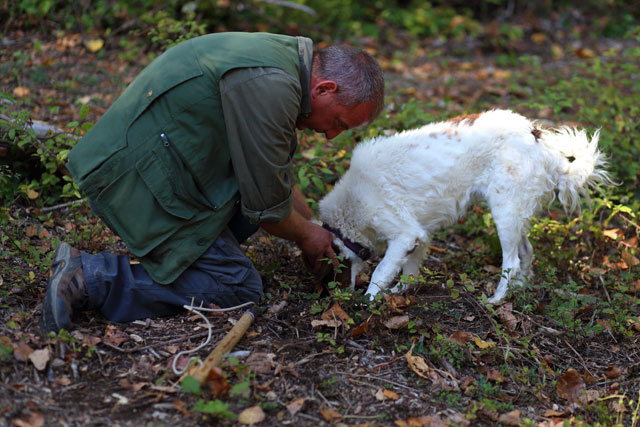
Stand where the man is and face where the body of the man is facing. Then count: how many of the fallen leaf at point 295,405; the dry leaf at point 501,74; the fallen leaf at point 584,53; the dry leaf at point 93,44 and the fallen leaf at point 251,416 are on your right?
2

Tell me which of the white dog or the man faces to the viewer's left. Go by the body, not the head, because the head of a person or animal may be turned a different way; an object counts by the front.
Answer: the white dog

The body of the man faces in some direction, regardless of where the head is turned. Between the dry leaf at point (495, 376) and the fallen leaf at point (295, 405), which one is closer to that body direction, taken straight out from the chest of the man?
the dry leaf

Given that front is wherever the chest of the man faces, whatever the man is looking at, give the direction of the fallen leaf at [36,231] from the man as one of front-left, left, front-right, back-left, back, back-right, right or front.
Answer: back-left

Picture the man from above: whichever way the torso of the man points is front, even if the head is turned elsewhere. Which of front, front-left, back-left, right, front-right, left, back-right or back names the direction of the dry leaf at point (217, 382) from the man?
right

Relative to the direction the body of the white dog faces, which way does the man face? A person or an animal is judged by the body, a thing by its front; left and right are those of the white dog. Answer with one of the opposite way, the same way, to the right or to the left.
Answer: the opposite way

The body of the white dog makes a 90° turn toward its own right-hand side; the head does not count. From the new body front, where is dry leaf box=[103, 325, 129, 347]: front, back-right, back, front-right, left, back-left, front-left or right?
back-left

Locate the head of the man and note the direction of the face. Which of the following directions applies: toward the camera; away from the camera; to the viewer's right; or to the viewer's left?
to the viewer's right

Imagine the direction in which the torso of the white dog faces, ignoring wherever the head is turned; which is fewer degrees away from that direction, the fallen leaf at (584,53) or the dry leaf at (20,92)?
the dry leaf

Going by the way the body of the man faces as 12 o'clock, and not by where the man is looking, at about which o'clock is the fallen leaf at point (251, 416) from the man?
The fallen leaf is roughly at 3 o'clock from the man.

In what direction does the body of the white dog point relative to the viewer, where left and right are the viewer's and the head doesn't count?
facing to the left of the viewer

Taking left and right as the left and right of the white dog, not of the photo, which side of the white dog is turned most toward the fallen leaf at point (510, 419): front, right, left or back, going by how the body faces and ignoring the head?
left

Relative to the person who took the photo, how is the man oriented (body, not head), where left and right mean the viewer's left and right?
facing to the right of the viewer
